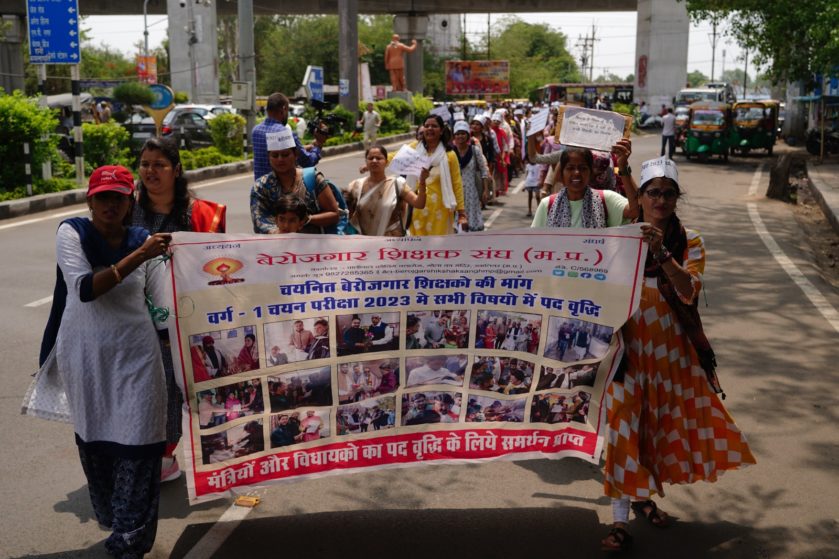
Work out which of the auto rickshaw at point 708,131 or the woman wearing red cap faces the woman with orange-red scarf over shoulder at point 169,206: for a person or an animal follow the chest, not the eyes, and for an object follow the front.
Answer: the auto rickshaw

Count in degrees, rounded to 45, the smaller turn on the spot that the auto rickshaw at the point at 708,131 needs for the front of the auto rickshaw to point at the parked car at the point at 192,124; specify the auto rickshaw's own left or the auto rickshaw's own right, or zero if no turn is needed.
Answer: approximately 90° to the auto rickshaw's own right

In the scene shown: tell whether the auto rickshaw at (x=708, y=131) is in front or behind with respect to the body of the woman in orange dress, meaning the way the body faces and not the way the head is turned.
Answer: behind

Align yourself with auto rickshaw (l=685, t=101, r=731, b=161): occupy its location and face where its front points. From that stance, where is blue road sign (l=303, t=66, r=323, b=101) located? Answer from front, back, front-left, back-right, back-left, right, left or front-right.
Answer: right

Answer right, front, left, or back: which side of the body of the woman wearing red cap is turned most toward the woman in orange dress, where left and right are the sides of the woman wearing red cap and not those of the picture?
left

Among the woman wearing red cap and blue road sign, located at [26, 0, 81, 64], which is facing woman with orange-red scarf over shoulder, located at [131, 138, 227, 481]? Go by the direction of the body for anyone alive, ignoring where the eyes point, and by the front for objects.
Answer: the blue road sign
